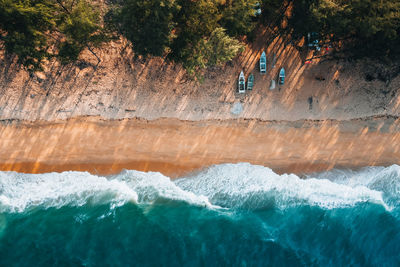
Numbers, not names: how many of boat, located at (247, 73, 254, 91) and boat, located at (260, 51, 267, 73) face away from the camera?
2

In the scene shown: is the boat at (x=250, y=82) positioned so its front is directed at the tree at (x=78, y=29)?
no

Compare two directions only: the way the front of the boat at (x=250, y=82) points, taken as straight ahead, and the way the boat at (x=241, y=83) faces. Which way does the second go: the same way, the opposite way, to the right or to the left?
the same way

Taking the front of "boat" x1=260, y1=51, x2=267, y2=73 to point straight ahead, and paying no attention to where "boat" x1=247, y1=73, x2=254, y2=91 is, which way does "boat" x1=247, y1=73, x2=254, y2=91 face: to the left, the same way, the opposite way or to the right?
the same way

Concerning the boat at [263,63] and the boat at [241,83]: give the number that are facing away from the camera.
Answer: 2

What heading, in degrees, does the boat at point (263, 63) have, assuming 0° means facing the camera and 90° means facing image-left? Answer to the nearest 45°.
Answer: approximately 180°

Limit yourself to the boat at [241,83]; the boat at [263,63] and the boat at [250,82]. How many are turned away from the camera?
3

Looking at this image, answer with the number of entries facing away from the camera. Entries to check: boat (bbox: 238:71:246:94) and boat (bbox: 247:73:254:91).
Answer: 2

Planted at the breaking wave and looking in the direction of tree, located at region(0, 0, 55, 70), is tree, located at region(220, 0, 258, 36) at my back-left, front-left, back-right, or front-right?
front-right

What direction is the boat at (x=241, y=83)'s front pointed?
away from the camera

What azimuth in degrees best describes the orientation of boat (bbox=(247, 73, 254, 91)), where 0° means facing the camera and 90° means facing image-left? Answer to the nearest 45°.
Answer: approximately 180°

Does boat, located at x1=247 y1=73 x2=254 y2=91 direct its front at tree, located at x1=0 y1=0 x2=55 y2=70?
no
